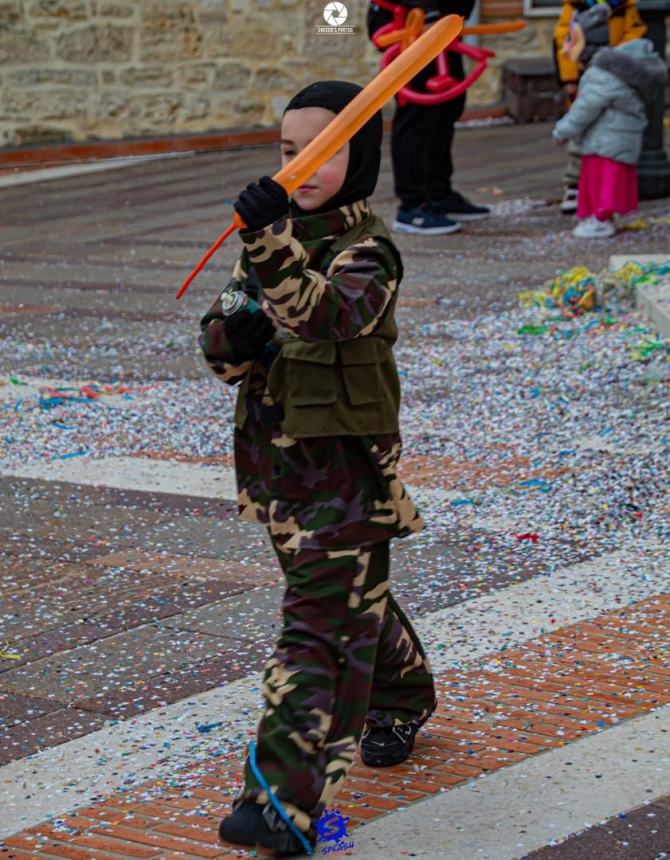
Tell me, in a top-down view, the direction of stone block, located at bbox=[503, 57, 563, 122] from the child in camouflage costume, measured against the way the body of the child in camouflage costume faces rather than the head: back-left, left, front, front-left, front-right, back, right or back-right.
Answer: back-right

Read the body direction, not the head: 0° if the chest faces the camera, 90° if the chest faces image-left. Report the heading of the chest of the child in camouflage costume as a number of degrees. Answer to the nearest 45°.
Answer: approximately 45°

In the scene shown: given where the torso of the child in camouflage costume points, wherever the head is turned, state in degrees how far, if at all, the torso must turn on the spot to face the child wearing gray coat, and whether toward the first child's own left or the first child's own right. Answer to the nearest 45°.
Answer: approximately 135° to the first child's own right
